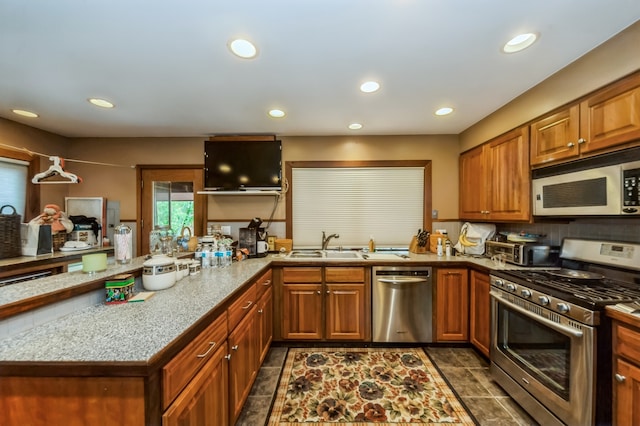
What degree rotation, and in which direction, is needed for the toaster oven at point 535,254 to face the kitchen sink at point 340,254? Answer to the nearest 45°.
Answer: approximately 45° to its right

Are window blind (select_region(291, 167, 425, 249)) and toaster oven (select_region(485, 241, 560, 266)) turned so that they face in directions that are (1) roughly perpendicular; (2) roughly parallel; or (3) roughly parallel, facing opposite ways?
roughly perpendicular

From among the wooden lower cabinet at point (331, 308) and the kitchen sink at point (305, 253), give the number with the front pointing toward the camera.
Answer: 2

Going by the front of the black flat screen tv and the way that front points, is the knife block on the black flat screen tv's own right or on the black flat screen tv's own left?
on the black flat screen tv's own left

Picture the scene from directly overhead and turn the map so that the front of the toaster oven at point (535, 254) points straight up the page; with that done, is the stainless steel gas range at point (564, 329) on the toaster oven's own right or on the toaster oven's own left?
on the toaster oven's own left

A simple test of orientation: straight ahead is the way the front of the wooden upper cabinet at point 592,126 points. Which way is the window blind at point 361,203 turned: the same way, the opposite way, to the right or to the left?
to the left

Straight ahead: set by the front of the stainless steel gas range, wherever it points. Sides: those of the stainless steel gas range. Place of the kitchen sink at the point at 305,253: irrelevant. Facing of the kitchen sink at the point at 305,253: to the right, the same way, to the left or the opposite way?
to the left

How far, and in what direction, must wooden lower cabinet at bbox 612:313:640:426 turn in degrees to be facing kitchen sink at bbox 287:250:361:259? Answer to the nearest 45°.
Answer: approximately 45° to its right
